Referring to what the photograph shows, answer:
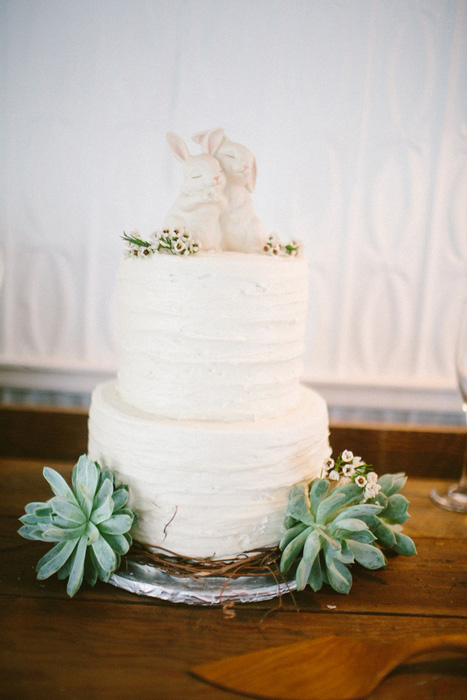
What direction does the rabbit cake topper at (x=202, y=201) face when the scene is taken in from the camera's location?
facing the viewer and to the right of the viewer

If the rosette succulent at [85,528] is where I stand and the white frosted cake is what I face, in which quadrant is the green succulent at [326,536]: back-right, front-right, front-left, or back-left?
front-right
